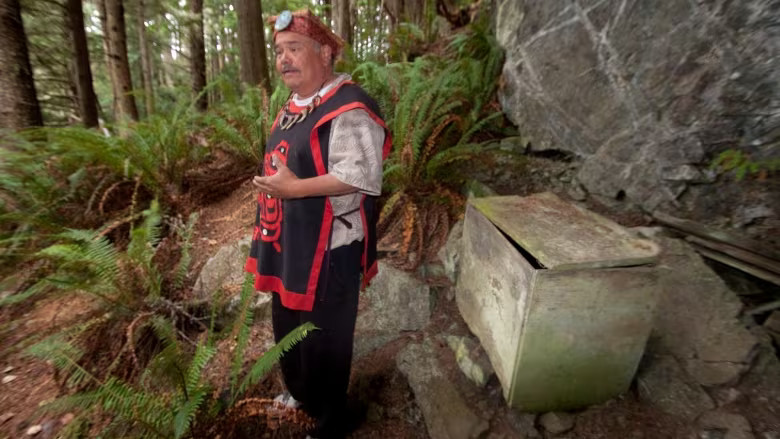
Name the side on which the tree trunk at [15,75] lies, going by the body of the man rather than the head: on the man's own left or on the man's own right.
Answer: on the man's own right

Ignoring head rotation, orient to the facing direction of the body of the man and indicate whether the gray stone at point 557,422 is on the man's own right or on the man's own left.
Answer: on the man's own left

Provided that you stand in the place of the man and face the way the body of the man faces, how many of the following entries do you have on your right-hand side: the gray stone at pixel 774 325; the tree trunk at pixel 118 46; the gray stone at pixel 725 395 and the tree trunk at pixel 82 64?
2

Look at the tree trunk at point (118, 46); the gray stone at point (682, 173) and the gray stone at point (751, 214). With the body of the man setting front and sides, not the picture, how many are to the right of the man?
1

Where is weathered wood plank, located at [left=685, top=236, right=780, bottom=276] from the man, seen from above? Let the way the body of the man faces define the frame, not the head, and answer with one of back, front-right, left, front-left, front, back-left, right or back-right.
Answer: back-left

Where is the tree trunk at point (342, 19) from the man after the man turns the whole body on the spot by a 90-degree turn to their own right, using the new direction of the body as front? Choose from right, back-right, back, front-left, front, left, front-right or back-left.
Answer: front-right
